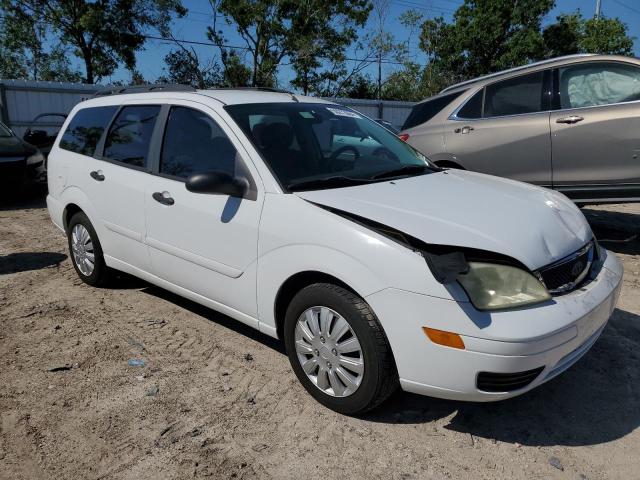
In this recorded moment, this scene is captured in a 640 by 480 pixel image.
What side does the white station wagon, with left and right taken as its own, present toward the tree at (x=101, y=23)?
back

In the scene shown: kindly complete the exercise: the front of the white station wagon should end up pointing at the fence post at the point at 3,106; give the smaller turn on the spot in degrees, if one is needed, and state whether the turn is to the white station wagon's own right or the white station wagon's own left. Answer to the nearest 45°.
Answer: approximately 180°

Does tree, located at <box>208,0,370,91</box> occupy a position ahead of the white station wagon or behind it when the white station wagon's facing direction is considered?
behind

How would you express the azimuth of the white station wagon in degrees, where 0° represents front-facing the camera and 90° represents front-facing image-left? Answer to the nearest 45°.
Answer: approximately 315°

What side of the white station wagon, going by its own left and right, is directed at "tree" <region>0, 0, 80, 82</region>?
back

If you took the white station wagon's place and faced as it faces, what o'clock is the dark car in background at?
The dark car in background is roughly at 6 o'clock from the white station wagon.

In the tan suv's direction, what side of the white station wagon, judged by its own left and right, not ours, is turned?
left

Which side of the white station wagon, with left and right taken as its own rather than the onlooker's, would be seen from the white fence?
back
